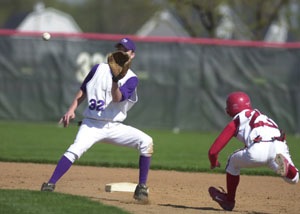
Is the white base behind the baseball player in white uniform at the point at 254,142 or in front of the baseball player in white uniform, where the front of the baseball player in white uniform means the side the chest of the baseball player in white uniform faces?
in front

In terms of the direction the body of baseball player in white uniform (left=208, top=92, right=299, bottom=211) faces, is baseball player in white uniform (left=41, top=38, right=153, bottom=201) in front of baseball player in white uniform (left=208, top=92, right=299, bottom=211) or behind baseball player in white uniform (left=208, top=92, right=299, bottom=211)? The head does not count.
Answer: in front

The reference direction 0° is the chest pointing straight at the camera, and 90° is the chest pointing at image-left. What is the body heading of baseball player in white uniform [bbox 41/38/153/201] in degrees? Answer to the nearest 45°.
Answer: approximately 0°

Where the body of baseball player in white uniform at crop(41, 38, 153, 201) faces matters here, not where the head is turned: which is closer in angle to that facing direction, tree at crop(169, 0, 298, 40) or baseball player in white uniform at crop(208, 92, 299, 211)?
the baseball player in white uniform

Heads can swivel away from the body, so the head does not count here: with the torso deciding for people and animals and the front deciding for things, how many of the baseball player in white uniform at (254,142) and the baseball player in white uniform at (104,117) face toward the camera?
1

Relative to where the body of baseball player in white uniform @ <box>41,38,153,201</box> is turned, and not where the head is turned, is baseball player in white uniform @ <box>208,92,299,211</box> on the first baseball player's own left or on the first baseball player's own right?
on the first baseball player's own left

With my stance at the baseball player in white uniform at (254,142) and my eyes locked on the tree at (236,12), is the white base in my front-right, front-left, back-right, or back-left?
front-left

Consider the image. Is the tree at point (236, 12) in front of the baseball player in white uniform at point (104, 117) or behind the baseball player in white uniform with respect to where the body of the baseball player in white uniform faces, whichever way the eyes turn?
behind

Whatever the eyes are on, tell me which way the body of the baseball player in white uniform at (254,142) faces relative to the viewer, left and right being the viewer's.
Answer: facing away from the viewer and to the left of the viewer

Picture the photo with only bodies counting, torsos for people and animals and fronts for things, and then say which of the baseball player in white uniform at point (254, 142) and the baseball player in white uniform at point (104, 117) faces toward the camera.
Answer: the baseball player in white uniform at point (104, 117)
